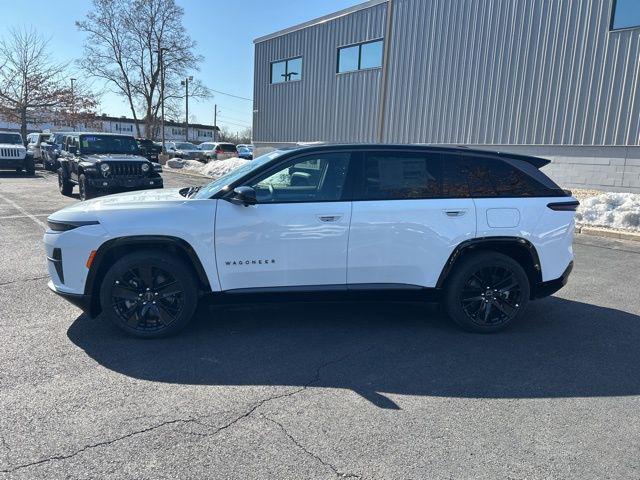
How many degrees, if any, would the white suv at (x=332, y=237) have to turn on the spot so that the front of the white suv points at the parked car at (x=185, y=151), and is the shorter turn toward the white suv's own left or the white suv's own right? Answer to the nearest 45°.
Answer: approximately 90° to the white suv's own right

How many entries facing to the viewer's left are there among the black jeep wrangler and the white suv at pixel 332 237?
1

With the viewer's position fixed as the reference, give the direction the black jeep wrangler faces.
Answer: facing the viewer and to the right of the viewer

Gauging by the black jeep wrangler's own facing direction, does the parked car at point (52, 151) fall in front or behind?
behind

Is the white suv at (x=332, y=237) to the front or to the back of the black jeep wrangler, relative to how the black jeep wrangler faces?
to the front

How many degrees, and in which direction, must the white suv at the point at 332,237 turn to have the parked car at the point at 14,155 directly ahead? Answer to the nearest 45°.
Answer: approximately 45° to its right

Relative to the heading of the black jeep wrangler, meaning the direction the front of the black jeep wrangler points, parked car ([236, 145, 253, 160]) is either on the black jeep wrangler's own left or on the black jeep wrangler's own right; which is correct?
on the black jeep wrangler's own left

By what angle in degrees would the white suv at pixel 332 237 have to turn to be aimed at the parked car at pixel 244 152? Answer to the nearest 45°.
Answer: approximately 90° to its right

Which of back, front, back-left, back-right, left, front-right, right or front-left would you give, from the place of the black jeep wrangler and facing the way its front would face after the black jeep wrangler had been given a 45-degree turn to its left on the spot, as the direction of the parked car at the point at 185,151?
left

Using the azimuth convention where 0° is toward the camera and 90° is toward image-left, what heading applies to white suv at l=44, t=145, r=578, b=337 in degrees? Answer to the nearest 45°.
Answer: approximately 90°

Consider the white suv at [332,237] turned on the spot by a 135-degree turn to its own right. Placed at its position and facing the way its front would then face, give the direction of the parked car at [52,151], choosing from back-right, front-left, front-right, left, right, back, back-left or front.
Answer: left

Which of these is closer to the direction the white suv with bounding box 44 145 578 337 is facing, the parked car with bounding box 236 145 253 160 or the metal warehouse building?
the parked car

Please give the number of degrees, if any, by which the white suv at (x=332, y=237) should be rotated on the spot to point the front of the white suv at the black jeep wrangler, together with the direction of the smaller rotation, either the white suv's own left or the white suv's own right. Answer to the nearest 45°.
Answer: approximately 45° to the white suv's own right

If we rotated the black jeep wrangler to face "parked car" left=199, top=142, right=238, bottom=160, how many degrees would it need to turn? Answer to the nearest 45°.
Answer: approximately 135° to its left
